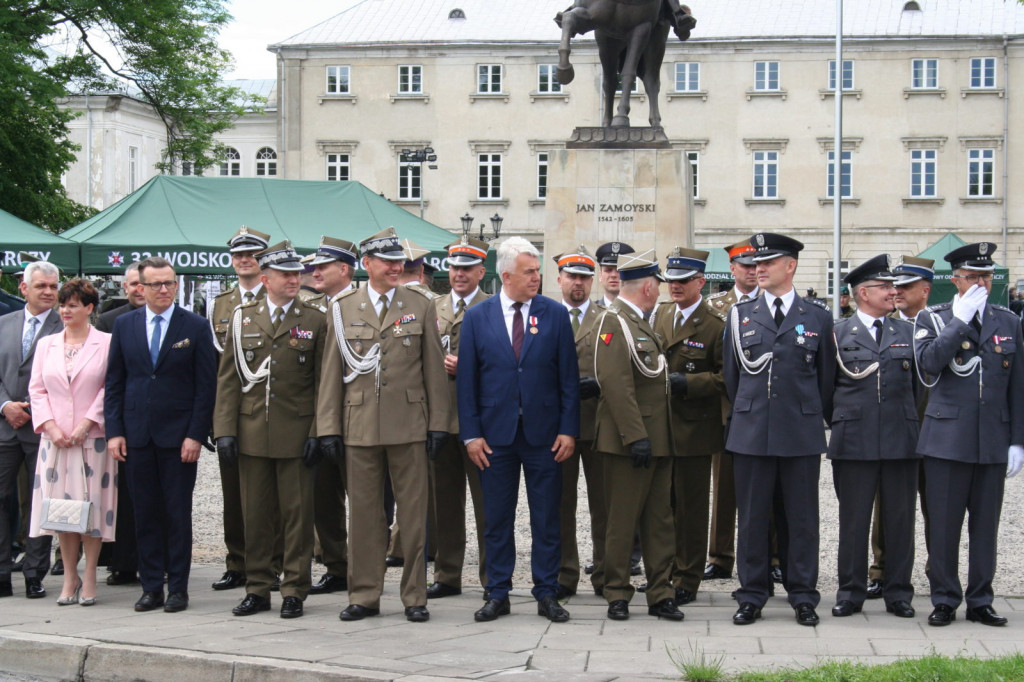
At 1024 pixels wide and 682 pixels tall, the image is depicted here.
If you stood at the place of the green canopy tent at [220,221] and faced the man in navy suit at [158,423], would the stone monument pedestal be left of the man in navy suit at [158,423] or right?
left

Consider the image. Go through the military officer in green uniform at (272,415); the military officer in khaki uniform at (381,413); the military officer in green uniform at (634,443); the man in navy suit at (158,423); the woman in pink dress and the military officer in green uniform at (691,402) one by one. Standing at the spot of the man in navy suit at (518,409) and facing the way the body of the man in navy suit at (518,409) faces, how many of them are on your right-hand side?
4

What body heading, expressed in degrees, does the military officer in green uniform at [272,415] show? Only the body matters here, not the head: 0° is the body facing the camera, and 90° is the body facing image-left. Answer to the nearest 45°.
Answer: approximately 0°

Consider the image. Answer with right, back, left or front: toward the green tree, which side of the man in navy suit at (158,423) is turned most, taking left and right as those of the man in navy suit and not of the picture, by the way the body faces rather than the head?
back

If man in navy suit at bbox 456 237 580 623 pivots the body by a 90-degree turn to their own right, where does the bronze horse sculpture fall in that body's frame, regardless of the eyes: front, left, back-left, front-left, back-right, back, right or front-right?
right

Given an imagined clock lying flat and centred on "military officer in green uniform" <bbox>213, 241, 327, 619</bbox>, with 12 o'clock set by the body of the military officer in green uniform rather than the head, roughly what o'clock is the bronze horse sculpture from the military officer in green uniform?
The bronze horse sculpture is roughly at 7 o'clock from the military officer in green uniform.

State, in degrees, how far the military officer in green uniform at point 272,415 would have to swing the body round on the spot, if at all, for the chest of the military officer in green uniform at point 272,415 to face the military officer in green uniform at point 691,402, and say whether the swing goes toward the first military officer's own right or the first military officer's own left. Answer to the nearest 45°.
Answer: approximately 90° to the first military officer's own left

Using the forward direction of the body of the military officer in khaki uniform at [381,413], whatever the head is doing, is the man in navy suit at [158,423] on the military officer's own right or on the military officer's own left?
on the military officer's own right

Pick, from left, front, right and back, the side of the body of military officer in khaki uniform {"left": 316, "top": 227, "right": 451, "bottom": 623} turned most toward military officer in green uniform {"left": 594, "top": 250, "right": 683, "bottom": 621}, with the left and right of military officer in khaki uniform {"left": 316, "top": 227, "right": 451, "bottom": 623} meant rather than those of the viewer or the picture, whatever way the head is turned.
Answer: left
